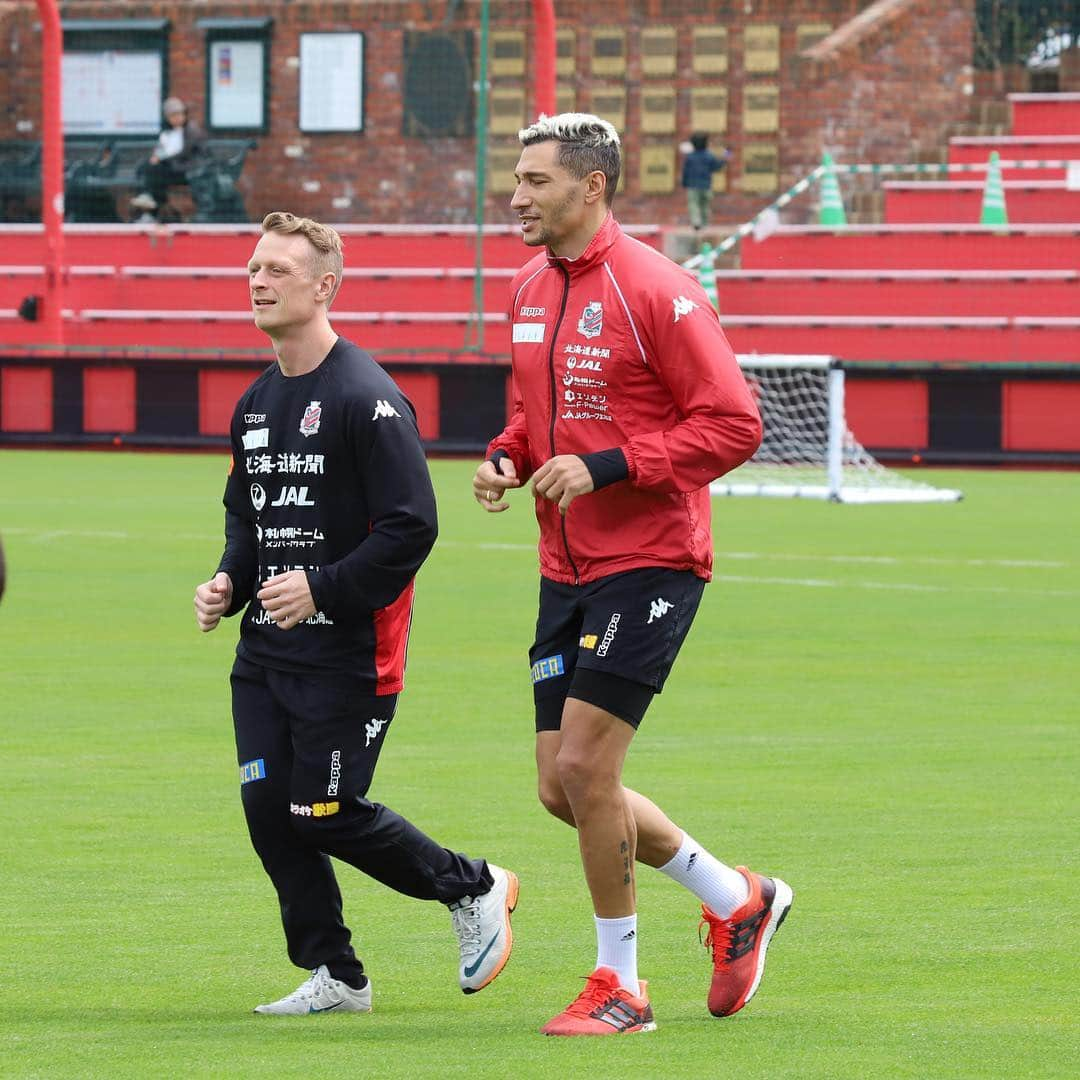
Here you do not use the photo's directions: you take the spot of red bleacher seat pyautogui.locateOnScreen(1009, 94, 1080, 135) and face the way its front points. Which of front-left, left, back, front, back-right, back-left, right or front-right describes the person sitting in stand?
right

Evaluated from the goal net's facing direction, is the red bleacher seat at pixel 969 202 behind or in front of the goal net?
behind

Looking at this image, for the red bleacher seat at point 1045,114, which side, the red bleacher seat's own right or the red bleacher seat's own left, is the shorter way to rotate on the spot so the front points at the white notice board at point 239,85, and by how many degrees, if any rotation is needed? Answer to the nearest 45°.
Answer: approximately 90° to the red bleacher seat's own right

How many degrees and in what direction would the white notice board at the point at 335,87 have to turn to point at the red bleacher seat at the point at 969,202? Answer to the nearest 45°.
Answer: approximately 45° to its left

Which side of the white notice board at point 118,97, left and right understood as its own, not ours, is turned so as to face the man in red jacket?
front

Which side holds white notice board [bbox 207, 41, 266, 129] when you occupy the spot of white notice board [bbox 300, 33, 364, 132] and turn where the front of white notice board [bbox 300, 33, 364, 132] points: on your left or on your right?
on your right

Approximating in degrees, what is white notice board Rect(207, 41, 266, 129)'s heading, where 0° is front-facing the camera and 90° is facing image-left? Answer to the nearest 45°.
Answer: approximately 0°

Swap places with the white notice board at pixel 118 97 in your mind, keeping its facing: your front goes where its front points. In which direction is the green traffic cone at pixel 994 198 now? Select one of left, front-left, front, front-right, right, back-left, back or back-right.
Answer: front-left

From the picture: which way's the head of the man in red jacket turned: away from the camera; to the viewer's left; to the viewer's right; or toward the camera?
to the viewer's left
